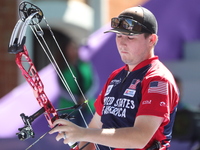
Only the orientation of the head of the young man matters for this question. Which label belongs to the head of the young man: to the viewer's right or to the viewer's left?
to the viewer's left

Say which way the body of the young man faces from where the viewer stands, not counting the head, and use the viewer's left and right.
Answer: facing the viewer and to the left of the viewer
